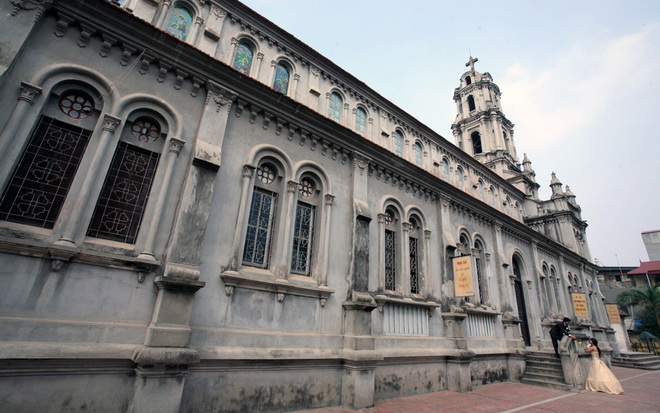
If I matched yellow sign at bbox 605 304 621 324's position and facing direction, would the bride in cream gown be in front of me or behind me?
in front

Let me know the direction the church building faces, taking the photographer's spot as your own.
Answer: facing away from the viewer and to the right of the viewer

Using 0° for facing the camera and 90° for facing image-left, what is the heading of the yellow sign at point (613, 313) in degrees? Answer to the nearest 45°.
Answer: approximately 0°

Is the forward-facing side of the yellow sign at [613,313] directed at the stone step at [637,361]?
yes

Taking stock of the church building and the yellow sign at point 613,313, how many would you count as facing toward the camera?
1
